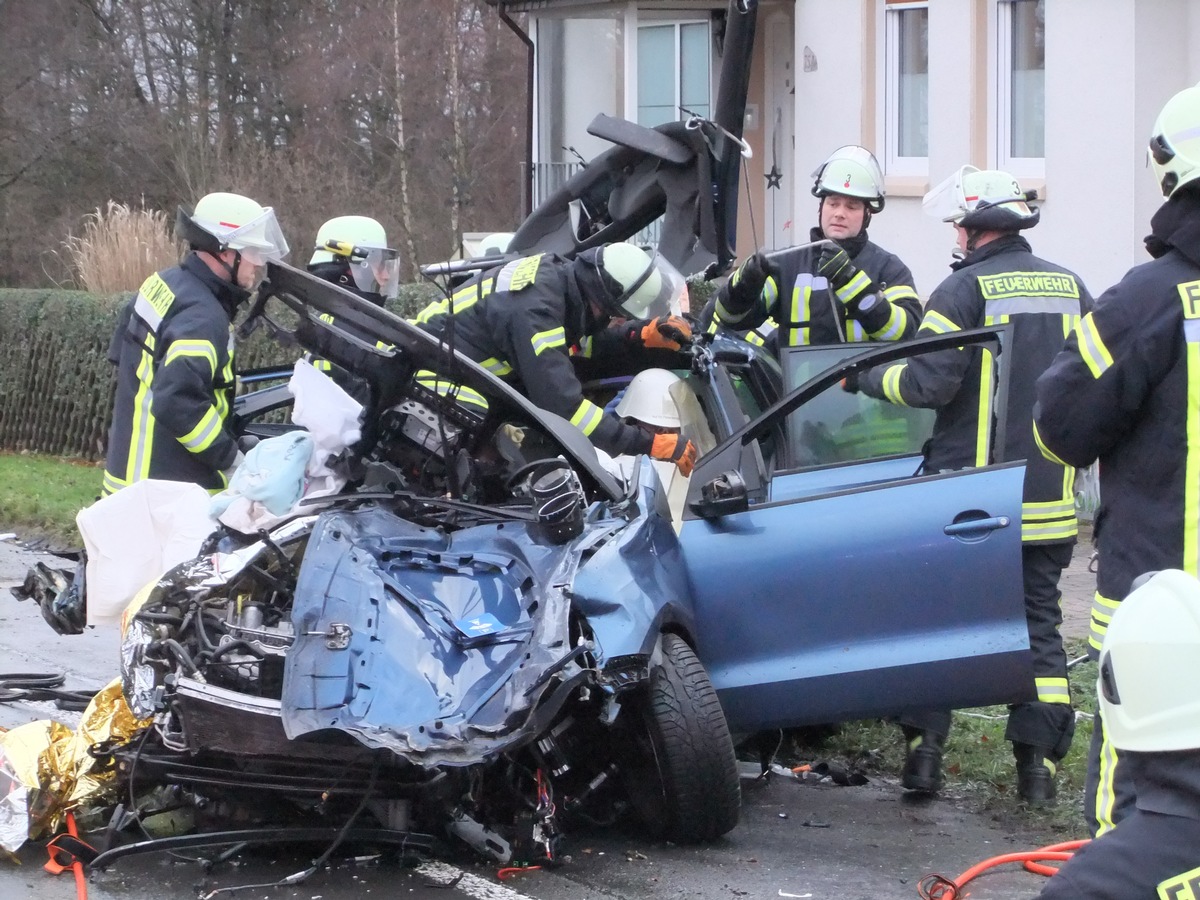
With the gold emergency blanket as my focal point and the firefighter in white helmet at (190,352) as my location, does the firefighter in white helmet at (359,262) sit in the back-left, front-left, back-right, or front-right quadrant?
back-left

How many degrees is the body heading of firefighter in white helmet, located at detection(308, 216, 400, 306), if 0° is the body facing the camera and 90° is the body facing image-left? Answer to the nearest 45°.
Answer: approximately 270°

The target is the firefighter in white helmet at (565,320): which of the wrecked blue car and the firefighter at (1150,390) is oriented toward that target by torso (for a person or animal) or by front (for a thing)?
the firefighter

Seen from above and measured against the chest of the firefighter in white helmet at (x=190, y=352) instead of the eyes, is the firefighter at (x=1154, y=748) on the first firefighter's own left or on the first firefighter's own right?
on the first firefighter's own right

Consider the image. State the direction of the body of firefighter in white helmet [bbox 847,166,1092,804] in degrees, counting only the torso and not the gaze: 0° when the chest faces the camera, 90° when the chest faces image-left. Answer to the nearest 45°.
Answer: approximately 135°

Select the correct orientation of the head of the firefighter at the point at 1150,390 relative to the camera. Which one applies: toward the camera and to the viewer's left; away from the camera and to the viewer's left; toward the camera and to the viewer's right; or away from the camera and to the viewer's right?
away from the camera and to the viewer's left

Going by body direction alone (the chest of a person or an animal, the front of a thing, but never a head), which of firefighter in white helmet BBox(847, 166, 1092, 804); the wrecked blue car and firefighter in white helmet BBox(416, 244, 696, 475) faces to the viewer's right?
firefighter in white helmet BBox(416, 244, 696, 475)

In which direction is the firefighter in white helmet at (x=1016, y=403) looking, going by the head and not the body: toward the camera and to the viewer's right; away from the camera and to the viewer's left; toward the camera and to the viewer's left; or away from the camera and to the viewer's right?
away from the camera and to the viewer's left

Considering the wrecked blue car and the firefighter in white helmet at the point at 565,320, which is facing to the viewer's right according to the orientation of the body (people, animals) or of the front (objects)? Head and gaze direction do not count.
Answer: the firefighter in white helmet

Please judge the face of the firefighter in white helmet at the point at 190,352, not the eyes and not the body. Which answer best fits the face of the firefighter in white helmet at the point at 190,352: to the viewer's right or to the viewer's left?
to the viewer's right

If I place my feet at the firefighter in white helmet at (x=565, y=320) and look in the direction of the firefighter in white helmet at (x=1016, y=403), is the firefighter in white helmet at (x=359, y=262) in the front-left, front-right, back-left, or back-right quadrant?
back-left

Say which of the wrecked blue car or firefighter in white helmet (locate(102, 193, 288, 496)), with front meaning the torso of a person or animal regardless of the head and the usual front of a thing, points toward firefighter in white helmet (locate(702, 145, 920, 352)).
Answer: firefighter in white helmet (locate(102, 193, 288, 496))

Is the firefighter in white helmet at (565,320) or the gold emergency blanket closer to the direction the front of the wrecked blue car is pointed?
the gold emergency blanket

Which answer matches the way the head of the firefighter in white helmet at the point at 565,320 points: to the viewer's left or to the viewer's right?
to the viewer's right

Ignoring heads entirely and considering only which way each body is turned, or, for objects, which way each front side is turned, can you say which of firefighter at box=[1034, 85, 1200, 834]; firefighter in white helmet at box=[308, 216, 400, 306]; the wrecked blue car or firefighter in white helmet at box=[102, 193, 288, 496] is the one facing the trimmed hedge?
the firefighter

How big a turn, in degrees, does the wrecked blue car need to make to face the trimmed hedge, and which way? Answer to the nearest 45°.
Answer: approximately 90° to its right

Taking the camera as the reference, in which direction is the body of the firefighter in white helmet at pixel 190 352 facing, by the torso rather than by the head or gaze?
to the viewer's right

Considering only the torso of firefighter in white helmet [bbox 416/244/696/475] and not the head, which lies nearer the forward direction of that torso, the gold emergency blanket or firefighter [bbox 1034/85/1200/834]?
the firefighter

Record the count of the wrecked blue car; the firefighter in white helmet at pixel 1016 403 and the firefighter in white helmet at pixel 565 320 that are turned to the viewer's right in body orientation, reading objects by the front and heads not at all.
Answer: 1
